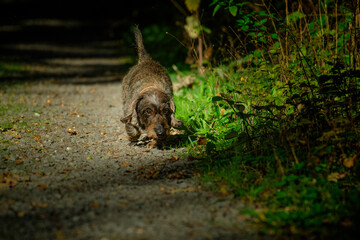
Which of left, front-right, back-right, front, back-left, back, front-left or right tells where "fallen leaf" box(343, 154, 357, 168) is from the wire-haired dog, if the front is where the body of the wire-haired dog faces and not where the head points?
front-left

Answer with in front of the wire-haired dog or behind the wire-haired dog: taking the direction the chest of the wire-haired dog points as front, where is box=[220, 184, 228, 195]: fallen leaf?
in front

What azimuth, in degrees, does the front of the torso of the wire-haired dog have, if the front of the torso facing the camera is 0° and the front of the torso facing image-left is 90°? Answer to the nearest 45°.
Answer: approximately 0°

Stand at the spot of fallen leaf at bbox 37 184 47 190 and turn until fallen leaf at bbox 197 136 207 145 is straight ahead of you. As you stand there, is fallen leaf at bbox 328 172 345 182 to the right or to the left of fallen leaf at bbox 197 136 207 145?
right
